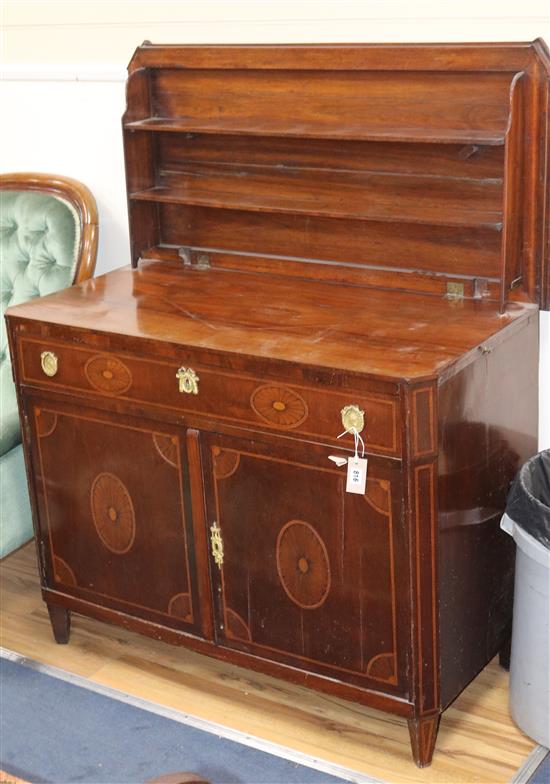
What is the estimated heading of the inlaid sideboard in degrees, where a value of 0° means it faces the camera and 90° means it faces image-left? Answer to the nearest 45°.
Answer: approximately 45°

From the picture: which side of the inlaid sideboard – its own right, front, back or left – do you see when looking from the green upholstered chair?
right

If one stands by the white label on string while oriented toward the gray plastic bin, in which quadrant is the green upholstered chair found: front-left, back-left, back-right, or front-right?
back-left
